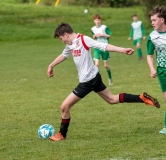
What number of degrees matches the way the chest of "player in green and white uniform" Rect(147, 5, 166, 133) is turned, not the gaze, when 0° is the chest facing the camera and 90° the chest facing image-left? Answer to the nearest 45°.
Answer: approximately 45°

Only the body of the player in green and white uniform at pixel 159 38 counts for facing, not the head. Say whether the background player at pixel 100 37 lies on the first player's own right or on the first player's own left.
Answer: on the first player's own right

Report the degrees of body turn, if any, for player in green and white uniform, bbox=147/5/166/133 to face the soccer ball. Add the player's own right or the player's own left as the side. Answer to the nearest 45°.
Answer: approximately 45° to the player's own right

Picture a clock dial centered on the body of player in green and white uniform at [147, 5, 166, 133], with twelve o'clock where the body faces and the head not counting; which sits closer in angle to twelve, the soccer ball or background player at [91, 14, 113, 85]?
the soccer ball
